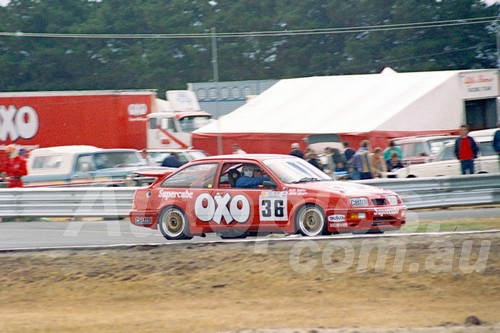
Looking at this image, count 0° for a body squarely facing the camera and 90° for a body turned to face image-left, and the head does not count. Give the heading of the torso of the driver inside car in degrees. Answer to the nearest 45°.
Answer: approximately 270°

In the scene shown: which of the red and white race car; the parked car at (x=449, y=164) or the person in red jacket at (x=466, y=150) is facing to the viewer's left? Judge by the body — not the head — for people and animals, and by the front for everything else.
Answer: the parked car

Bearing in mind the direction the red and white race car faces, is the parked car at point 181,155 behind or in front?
behind

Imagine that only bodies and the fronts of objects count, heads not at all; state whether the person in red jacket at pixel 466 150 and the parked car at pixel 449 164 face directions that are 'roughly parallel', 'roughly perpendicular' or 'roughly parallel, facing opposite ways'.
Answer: roughly perpendicular

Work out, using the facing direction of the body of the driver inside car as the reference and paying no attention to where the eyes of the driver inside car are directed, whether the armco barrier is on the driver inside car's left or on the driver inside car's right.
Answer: on the driver inside car's left

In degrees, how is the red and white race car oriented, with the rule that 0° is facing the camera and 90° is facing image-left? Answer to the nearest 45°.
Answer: approximately 315°

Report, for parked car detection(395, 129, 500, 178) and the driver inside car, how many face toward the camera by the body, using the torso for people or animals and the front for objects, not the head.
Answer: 0

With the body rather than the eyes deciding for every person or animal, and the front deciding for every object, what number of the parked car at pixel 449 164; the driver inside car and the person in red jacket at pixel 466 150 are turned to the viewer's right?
1

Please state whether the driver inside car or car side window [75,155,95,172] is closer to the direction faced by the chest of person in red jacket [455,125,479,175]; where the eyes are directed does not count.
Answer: the driver inside car

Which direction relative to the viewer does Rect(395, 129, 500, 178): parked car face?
to the viewer's left

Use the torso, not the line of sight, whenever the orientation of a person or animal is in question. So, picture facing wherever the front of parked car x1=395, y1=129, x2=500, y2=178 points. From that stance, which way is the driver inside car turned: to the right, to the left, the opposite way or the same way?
the opposite way

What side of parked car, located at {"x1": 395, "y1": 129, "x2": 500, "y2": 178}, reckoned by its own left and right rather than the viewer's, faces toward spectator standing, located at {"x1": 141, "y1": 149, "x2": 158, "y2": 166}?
front
